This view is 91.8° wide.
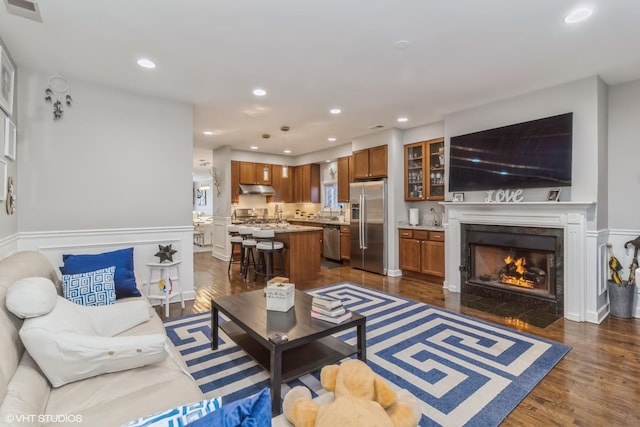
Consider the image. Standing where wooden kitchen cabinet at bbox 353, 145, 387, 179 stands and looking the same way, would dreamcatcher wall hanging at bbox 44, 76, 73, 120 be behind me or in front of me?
in front

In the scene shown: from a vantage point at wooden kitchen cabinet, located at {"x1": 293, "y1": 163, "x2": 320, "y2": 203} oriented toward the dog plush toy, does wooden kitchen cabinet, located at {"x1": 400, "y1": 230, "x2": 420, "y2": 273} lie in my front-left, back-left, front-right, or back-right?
front-left

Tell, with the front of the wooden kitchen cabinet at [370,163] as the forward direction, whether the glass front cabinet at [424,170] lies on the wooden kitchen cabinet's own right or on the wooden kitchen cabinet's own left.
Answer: on the wooden kitchen cabinet's own left

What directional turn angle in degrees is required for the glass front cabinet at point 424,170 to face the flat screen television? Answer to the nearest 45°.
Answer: approximately 90° to its left

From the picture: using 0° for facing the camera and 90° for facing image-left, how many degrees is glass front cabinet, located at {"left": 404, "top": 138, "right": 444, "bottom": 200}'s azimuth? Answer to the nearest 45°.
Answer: approximately 45°

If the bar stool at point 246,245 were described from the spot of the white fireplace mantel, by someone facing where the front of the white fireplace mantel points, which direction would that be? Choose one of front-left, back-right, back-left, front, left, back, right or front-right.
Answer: front-right

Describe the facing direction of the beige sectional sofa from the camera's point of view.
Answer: facing to the right of the viewer

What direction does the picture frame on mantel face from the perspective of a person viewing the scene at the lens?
facing the viewer and to the left of the viewer

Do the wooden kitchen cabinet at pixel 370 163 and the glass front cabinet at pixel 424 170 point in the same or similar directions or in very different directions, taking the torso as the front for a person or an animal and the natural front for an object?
same or similar directions

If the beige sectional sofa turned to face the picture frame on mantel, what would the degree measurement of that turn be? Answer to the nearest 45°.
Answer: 0° — it already faces it

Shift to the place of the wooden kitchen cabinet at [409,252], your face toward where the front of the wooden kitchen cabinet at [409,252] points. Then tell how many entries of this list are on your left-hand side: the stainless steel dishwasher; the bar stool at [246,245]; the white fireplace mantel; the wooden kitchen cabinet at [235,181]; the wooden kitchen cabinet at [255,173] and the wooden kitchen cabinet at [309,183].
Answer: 1

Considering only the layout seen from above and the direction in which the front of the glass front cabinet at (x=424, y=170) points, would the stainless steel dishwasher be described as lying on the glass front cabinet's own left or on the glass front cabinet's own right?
on the glass front cabinet's own right

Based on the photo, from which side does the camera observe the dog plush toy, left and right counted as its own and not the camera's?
back

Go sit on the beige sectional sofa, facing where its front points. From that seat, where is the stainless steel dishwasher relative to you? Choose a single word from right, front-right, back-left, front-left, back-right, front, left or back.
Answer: front-left

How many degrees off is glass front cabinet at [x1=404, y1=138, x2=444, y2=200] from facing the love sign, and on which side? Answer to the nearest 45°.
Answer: approximately 90° to its left

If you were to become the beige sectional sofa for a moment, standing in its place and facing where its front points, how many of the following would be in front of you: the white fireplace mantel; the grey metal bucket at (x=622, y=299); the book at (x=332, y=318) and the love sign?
4
